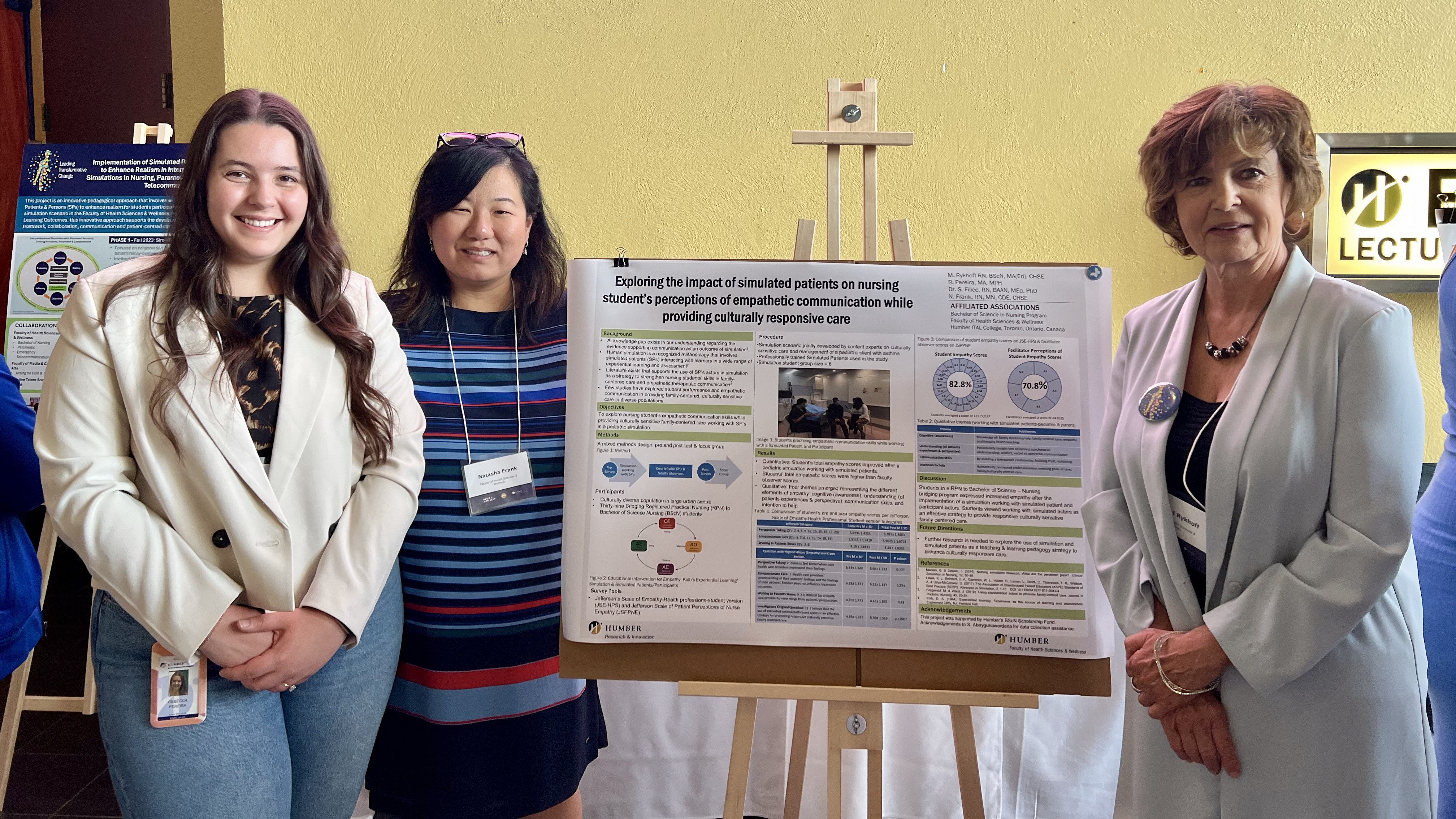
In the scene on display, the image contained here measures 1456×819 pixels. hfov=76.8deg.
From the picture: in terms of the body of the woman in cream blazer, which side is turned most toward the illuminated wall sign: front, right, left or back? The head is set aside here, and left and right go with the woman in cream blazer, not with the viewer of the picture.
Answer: left

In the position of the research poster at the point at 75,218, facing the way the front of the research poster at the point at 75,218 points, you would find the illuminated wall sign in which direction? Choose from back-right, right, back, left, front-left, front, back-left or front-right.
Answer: front-left

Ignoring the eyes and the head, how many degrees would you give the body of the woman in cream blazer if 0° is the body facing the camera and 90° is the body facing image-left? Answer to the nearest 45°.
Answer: approximately 0°

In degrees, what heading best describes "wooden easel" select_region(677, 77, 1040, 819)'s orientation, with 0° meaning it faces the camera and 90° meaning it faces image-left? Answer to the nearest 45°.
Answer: approximately 0°

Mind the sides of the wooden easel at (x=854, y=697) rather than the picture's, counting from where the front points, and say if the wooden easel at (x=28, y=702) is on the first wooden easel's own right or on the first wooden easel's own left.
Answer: on the first wooden easel's own right

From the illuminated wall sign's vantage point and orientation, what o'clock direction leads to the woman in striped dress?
The woman in striped dress is roughly at 1 o'clock from the illuminated wall sign.

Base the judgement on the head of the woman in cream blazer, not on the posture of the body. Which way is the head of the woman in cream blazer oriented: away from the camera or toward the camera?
toward the camera

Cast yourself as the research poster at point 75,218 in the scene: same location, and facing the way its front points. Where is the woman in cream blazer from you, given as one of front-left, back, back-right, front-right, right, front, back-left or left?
front

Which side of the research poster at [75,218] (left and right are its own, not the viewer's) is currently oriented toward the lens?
front

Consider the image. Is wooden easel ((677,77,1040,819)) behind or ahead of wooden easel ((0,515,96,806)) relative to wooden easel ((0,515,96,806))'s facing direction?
ahead

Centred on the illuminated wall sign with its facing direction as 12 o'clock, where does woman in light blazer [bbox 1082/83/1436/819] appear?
The woman in light blazer is roughly at 12 o'clock from the illuminated wall sign.

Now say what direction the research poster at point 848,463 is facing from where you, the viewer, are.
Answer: facing the viewer

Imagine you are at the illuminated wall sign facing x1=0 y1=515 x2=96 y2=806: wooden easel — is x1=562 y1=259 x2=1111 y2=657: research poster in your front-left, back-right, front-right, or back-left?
front-left

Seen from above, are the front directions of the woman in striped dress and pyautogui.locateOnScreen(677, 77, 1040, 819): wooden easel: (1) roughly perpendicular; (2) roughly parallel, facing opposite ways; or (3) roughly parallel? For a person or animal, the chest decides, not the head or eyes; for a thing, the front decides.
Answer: roughly parallel
